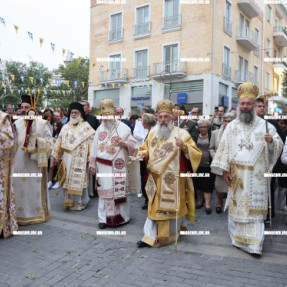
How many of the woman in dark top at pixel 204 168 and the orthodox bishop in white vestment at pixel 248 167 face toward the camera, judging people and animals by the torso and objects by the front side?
2

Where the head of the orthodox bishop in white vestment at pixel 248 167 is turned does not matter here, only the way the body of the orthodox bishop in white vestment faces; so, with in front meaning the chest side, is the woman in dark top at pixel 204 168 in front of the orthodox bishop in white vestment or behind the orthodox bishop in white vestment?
behind

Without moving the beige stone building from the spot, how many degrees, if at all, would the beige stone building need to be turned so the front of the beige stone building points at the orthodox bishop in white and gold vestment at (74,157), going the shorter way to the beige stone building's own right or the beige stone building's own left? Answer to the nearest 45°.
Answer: approximately 45° to the beige stone building's own left

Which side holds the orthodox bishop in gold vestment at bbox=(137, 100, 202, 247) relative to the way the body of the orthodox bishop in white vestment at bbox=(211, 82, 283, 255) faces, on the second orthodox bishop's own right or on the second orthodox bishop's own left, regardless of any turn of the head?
on the second orthodox bishop's own right

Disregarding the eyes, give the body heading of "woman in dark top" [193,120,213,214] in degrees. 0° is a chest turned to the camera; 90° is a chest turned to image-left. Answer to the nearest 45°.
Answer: approximately 0°

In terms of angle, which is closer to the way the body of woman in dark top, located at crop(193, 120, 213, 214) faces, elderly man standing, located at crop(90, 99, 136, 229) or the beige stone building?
the elderly man standing

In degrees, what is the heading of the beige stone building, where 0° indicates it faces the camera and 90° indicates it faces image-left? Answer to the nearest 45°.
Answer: approximately 45°

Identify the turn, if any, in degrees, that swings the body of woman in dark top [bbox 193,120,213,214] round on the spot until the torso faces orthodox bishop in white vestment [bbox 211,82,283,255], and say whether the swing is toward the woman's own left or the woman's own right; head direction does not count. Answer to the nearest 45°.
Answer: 0° — they already face them
